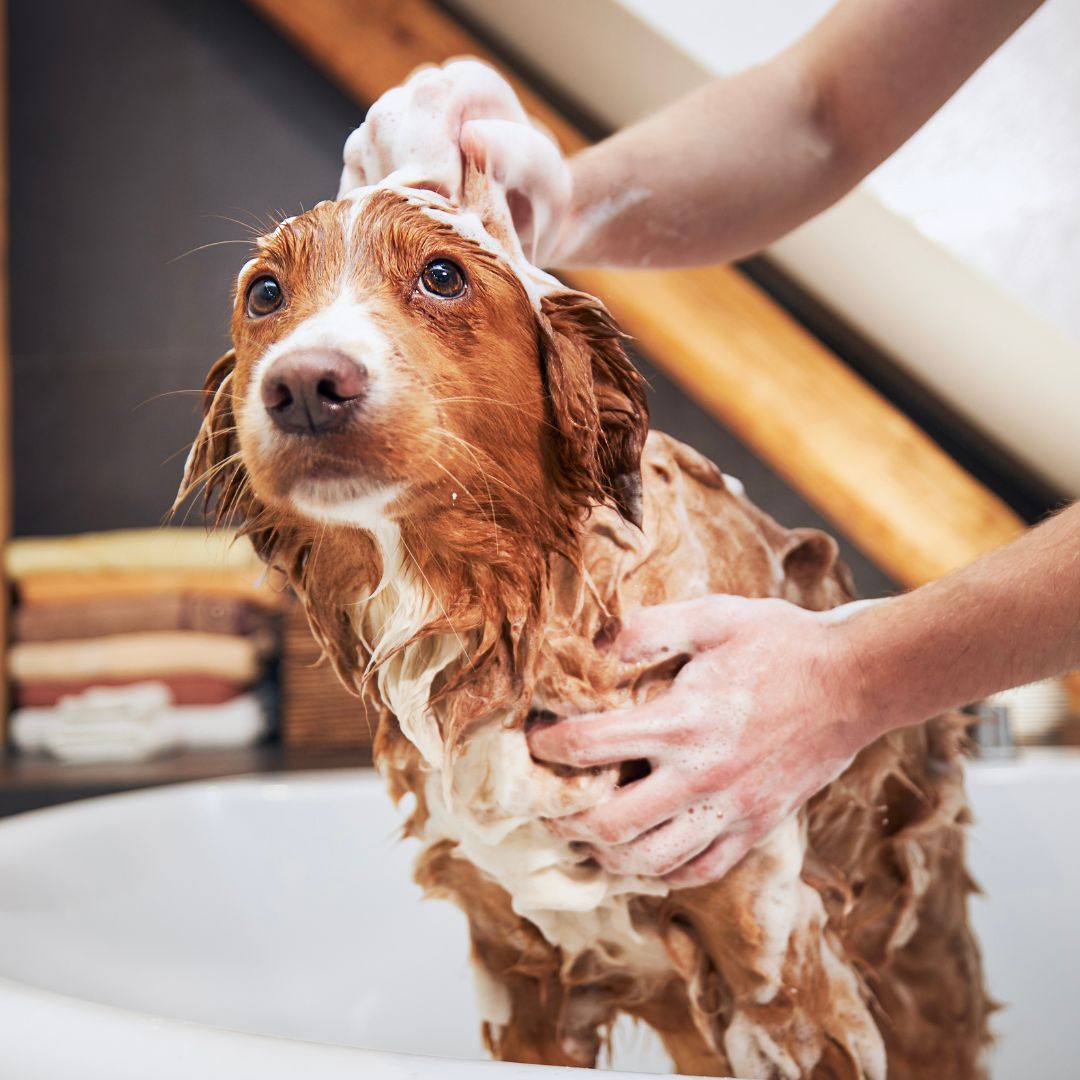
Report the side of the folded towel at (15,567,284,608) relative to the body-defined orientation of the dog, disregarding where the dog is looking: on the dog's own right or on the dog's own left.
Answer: on the dog's own right

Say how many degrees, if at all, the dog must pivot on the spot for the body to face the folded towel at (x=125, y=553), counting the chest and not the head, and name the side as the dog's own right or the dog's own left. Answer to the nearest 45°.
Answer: approximately 90° to the dog's own right

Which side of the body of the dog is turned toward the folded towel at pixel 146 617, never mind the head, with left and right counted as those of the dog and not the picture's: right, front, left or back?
right

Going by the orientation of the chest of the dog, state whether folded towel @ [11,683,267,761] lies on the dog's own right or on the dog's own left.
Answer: on the dog's own right

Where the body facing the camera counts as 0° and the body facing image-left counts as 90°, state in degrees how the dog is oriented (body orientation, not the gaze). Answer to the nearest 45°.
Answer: approximately 45°
